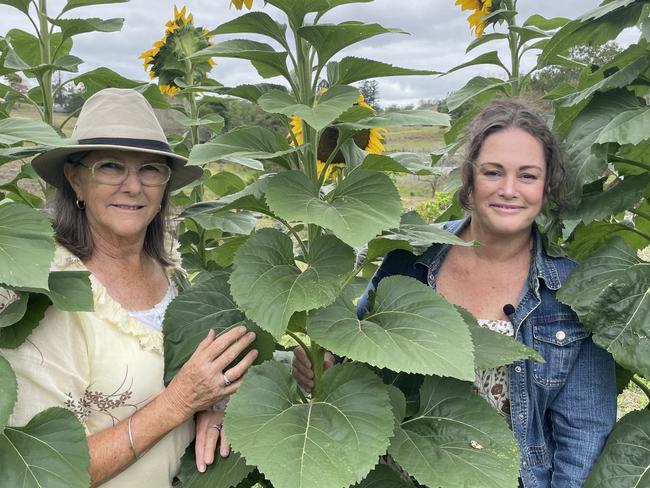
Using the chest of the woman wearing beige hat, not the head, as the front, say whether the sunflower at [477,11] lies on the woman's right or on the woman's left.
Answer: on the woman's left

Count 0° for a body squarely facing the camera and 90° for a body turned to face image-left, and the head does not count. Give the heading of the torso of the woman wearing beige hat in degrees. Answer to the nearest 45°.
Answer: approximately 315°

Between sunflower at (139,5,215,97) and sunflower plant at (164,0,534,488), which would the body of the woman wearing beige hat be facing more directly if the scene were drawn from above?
the sunflower plant

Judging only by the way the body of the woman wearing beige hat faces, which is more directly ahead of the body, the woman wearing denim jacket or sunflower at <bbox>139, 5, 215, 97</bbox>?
the woman wearing denim jacket

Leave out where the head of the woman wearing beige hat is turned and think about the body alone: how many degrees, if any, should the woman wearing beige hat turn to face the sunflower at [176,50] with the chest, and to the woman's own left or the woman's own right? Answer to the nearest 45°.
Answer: approximately 135° to the woman's own left

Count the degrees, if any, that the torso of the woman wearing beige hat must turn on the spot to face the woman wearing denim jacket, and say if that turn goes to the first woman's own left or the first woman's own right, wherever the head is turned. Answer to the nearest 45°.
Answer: approximately 45° to the first woman's own left

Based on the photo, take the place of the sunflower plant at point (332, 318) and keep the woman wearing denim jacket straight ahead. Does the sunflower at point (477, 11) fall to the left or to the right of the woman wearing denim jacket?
left

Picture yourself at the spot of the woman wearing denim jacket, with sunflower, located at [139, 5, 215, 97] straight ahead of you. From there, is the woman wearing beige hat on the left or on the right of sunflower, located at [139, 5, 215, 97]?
left
